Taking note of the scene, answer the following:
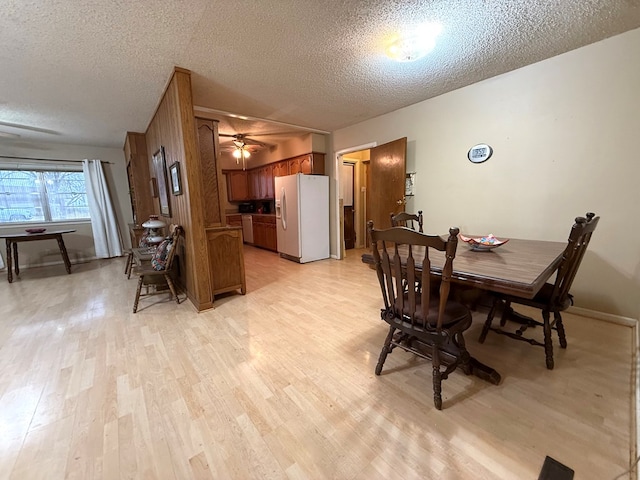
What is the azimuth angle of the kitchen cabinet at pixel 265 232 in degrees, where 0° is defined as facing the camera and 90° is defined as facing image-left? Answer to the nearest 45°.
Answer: approximately 45°

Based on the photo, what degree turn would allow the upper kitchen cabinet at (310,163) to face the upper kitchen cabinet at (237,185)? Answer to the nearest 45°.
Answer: approximately 90° to its right

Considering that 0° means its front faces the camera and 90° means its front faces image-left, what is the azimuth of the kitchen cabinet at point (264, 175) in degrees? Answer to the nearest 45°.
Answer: approximately 45°

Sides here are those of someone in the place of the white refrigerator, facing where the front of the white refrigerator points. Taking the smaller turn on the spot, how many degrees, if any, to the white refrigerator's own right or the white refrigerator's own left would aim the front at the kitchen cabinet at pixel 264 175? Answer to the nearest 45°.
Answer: approximately 90° to the white refrigerator's own right

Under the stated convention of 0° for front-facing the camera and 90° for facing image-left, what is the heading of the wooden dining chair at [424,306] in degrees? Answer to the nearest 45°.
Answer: approximately 225°

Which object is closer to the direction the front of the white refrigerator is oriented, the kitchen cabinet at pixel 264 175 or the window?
the window

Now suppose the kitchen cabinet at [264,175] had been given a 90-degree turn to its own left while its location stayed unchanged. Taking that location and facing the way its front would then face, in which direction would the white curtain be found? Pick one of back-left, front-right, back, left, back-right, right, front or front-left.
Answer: back-right

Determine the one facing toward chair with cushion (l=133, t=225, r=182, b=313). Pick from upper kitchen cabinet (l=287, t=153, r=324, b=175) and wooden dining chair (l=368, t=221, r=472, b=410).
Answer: the upper kitchen cabinet

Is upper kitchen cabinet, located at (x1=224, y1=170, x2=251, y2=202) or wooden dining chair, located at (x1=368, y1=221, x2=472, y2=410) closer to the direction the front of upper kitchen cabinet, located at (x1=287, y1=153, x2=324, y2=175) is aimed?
the wooden dining chair

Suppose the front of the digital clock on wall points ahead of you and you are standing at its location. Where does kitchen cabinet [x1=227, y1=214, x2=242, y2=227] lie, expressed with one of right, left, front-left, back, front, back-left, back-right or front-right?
front-right

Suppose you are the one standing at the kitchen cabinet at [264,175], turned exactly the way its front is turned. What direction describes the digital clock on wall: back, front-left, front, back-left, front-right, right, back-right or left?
left

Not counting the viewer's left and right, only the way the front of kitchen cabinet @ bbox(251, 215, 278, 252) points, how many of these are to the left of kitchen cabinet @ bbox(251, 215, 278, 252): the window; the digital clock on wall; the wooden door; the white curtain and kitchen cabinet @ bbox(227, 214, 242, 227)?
2
